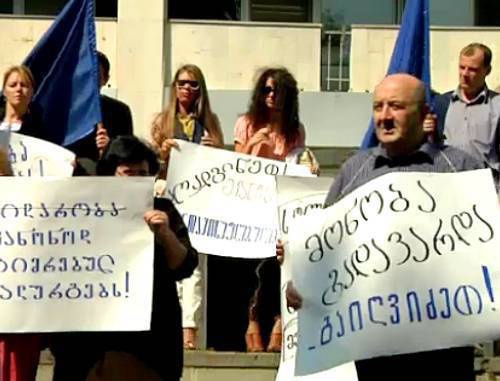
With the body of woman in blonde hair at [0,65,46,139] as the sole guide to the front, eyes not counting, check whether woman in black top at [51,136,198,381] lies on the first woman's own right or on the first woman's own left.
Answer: on the first woman's own left

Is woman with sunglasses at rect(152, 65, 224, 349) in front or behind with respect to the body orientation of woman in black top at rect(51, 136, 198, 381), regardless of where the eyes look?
behind

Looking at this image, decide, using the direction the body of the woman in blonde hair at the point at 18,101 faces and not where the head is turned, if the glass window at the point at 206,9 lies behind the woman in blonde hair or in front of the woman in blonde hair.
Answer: behind

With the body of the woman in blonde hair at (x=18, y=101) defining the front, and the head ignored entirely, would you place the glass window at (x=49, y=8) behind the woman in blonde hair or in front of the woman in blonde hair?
behind

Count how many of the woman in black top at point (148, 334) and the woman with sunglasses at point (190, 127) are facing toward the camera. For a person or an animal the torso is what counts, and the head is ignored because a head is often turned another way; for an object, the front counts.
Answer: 2

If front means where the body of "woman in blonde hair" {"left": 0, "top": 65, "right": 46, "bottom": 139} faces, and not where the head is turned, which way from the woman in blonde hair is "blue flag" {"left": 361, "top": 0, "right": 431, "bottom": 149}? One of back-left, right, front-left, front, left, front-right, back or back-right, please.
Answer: back-left

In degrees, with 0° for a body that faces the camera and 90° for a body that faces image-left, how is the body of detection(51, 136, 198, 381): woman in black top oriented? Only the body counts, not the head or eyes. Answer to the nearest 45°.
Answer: approximately 0°

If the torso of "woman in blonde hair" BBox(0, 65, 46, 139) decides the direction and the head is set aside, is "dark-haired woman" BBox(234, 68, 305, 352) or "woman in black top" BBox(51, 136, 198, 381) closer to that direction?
the woman in black top
